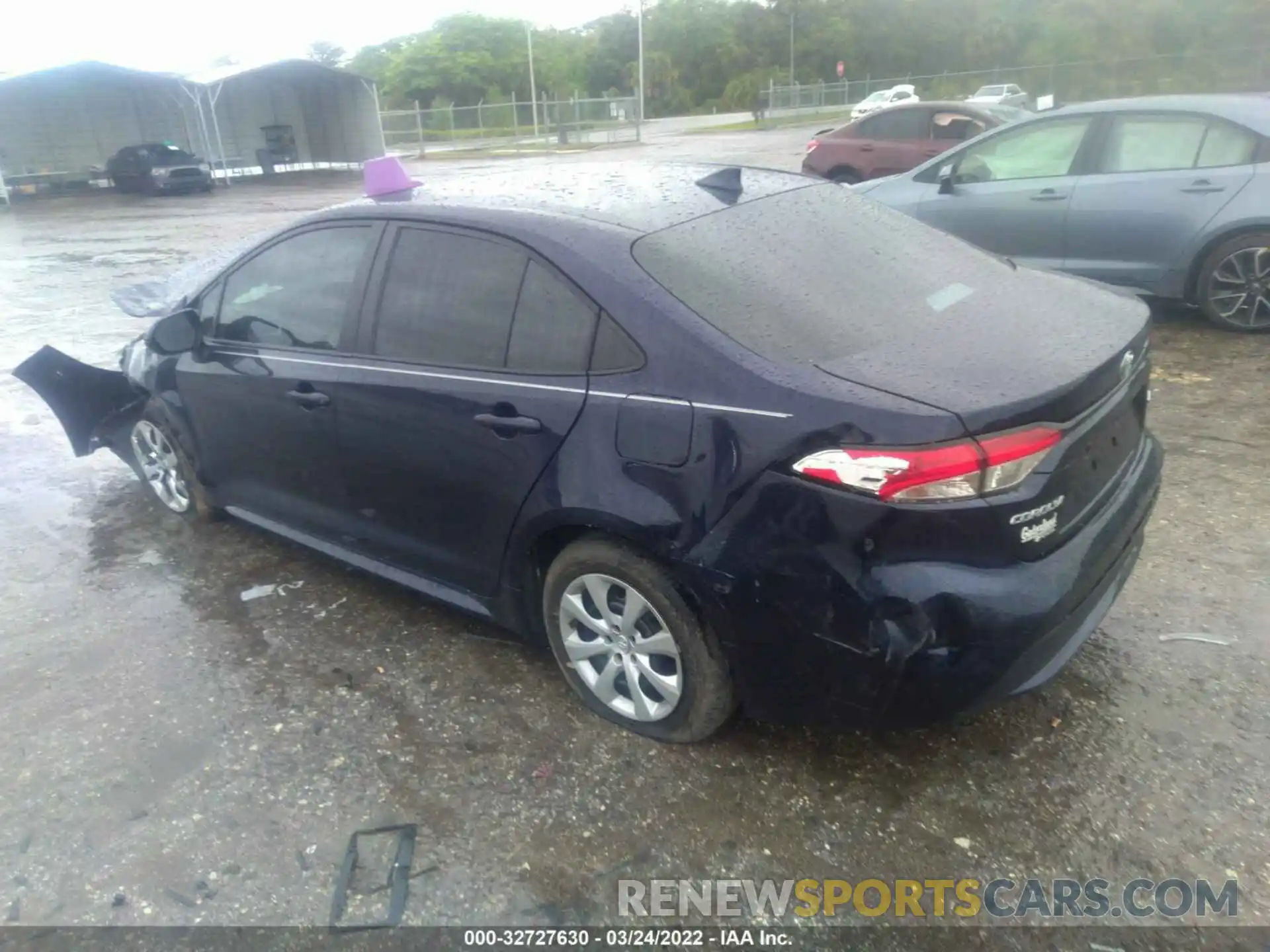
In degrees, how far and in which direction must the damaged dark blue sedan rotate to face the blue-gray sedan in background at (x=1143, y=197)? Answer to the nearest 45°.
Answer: approximately 90° to its right

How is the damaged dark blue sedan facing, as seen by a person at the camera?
facing away from the viewer and to the left of the viewer

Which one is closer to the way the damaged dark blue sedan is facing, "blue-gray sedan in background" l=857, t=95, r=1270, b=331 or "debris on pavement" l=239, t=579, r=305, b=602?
the debris on pavement

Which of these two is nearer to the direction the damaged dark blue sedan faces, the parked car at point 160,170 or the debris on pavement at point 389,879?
the parked car

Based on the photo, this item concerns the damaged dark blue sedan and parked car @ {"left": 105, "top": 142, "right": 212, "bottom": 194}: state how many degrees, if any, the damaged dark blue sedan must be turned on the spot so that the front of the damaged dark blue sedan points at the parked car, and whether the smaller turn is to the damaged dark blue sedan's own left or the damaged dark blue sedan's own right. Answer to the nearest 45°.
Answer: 0° — it already faces it

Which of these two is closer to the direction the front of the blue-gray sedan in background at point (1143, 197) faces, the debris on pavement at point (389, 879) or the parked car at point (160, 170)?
the parked car

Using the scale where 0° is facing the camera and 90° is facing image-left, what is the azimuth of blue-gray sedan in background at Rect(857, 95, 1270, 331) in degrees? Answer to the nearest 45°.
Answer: approximately 90°

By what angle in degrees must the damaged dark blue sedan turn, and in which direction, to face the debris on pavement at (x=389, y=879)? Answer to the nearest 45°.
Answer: approximately 90° to its left

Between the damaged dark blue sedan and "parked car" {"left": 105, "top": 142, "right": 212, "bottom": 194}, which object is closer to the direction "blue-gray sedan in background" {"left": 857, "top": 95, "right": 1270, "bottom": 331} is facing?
the parked car

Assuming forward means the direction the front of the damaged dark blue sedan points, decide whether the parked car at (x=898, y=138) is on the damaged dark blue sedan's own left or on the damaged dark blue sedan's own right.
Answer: on the damaged dark blue sedan's own right

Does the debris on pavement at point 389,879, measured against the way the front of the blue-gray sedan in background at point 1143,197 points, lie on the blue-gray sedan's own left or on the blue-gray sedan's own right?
on the blue-gray sedan's own left
